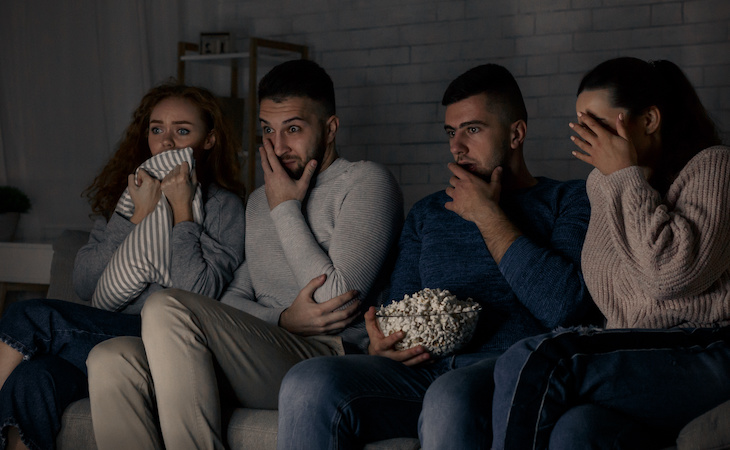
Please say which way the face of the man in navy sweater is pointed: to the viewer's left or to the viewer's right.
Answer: to the viewer's left

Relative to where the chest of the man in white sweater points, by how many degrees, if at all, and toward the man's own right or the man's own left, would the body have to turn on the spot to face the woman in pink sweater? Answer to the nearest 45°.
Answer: approximately 90° to the man's own left

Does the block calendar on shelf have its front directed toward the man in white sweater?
yes

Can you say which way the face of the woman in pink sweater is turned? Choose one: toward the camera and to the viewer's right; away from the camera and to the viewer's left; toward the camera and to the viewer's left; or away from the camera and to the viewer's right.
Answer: toward the camera and to the viewer's left

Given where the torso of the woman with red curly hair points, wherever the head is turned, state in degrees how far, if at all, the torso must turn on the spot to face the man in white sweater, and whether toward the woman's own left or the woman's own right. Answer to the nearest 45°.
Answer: approximately 90° to the woman's own left

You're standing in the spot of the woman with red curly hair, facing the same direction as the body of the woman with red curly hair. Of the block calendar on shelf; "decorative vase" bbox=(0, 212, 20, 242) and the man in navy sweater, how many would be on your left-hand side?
1

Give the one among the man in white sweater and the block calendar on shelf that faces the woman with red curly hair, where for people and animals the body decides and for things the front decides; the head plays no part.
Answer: the block calendar on shelf

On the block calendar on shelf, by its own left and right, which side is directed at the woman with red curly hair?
front

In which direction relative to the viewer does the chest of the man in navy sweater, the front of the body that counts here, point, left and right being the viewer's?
facing the viewer and to the left of the viewer
